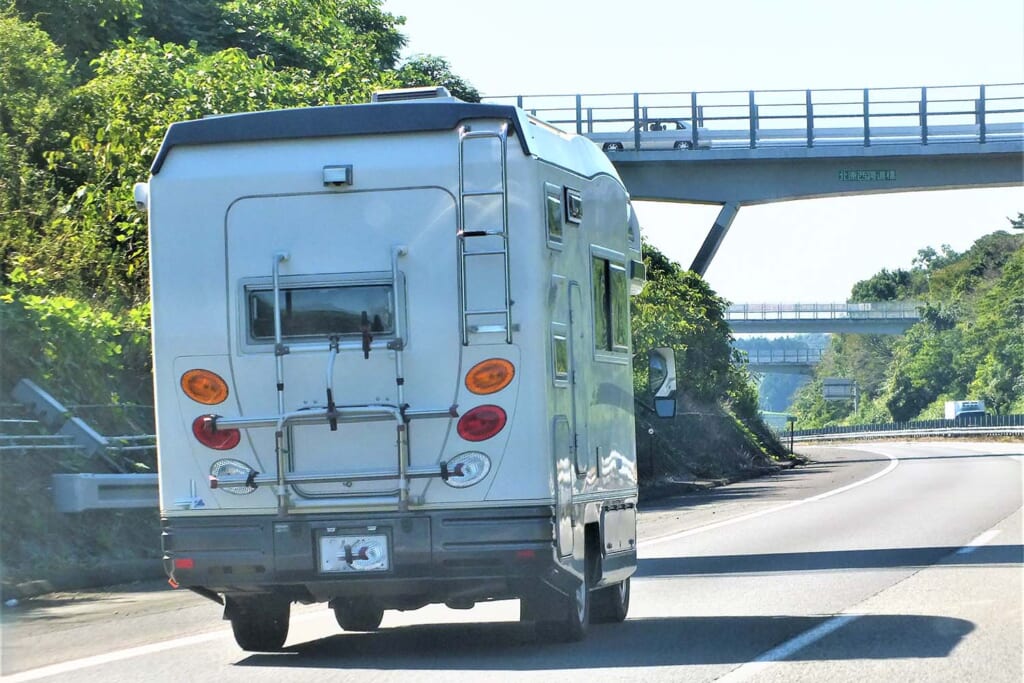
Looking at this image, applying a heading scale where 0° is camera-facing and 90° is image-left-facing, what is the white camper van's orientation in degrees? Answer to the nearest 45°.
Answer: approximately 180°

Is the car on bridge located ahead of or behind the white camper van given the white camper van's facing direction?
ahead

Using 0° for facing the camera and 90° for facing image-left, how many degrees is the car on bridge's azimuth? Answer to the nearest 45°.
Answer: approximately 90°

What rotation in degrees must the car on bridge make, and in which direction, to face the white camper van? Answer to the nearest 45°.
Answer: approximately 90° to its left

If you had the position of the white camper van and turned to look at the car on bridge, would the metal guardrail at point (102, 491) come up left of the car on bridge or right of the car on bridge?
left

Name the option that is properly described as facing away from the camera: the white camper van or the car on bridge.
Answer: the white camper van

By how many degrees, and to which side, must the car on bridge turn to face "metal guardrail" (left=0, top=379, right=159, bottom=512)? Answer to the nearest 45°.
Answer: approximately 90° to its left

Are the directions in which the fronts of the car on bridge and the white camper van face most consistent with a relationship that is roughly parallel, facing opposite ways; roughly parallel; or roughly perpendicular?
roughly perpendicular

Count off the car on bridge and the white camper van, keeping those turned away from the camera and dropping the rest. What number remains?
1
